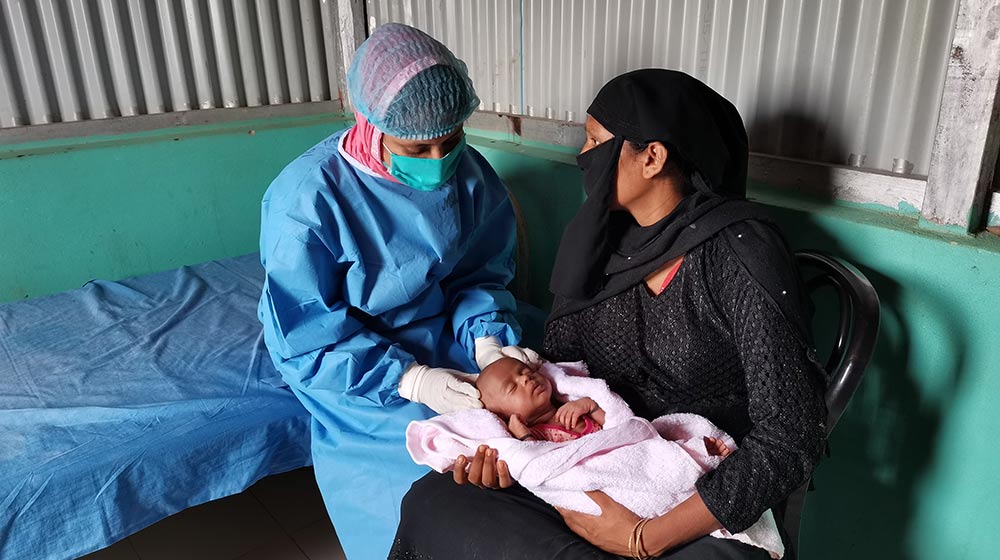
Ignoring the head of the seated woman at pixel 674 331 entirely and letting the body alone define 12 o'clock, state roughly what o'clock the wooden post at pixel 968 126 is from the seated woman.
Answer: The wooden post is roughly at 7 o'clock from the seated woman.

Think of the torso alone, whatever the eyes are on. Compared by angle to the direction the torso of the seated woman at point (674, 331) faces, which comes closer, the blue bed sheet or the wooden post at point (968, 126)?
the blue bed sheet

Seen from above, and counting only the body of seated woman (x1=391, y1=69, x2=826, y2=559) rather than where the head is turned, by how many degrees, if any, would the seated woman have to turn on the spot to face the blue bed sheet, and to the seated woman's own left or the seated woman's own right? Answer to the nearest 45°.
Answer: approximately 45° to the seated woman's own right

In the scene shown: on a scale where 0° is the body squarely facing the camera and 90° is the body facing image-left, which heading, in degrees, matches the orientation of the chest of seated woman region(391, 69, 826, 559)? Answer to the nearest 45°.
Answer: approximately 45°

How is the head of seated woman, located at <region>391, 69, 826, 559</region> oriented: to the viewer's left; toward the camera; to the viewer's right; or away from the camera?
to the viewer's left
